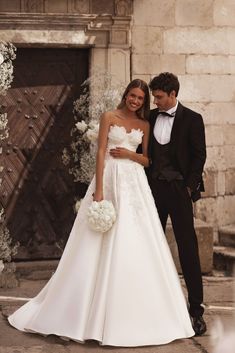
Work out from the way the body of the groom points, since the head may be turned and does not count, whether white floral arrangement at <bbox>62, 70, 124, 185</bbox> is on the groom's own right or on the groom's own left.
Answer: on the groom's own right

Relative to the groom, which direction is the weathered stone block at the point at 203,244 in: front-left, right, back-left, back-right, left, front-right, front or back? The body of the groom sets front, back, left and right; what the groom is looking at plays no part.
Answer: back-right

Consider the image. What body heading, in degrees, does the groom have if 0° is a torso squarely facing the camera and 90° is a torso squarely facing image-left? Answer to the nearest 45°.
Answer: approximately 45°

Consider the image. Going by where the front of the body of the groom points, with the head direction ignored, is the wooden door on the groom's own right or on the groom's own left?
on the groom's own right
